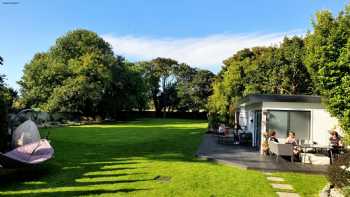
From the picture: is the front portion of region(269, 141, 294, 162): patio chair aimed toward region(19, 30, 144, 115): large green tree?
no
